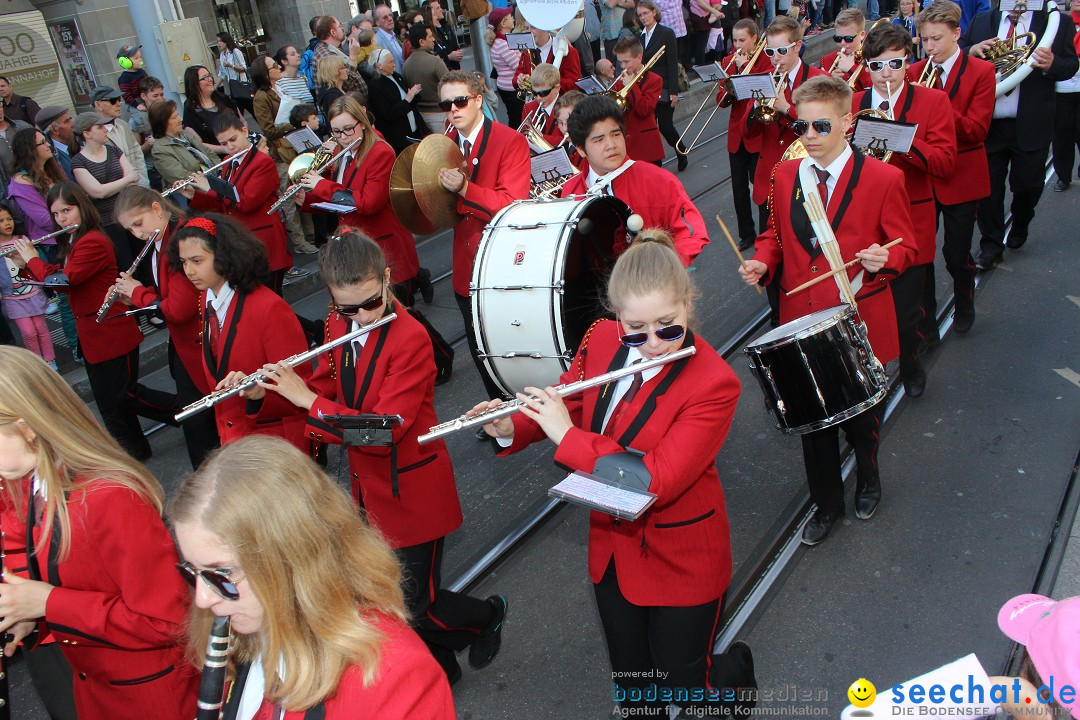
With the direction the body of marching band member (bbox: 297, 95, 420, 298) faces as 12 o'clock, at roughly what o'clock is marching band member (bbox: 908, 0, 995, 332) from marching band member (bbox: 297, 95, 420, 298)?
marching band member (bbox: 908, 0, 995, 332) is roughly at 8 o'clock from marching band member (bbox: 297, 95, 420, 298).

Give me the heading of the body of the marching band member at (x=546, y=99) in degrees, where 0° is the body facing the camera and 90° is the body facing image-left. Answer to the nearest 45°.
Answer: approximately 45°

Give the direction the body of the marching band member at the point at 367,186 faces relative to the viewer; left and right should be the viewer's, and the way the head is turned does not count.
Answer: facing the viewer and to the left of the viewer

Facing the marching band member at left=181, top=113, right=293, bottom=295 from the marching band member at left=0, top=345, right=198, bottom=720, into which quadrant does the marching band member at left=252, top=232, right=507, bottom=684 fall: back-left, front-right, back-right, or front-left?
front-right

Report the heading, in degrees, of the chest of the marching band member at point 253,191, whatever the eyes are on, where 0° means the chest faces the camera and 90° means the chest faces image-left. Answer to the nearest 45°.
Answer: approximately 45°

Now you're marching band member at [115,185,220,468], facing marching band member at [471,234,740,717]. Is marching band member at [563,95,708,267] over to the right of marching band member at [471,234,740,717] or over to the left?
left

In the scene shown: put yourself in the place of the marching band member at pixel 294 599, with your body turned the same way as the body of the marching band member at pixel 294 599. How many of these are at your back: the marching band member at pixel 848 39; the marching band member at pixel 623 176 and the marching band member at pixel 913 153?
3

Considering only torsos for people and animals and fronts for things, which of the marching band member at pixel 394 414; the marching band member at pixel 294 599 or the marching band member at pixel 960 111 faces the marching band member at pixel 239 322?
the marching band member at pixel 960 111

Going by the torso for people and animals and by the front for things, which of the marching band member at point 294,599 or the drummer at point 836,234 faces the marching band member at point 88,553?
the drummer

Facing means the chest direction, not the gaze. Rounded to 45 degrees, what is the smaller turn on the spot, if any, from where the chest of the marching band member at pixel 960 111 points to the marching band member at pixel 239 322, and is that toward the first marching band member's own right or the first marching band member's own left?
0° — they already face them

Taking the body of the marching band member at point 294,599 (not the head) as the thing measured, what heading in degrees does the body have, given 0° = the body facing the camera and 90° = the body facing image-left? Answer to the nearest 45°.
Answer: approximately 45°

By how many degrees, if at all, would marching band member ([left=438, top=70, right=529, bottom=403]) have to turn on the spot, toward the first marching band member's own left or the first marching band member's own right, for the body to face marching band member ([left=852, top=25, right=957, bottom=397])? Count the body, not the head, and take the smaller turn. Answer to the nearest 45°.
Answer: approximately 135° to the first marching band member's own left

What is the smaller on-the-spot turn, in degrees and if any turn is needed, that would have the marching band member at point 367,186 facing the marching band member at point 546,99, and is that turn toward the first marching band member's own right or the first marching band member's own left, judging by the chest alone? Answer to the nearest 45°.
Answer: approximately 180°

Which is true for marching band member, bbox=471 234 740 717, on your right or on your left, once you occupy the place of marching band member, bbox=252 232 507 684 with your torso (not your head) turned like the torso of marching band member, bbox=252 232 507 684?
on your left

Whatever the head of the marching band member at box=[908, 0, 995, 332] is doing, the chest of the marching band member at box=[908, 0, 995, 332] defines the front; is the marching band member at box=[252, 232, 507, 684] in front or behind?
in front

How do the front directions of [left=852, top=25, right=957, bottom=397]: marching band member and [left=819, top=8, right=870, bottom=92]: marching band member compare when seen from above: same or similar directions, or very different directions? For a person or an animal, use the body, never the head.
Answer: same or similar directions

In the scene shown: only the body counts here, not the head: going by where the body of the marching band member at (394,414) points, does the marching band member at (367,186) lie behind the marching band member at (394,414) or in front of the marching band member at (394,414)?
behind

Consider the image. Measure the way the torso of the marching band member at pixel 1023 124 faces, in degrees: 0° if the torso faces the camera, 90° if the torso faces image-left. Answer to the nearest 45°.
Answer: approximately 45°

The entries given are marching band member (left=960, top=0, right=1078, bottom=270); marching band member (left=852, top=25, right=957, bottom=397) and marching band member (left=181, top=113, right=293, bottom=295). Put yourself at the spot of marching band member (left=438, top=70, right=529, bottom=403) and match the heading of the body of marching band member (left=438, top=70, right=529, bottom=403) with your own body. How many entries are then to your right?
1
